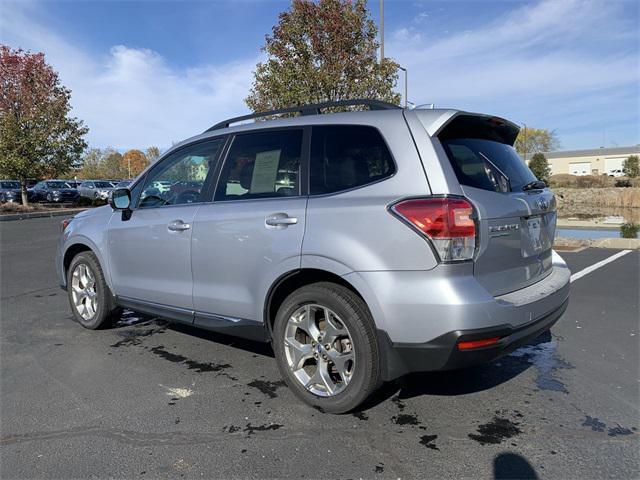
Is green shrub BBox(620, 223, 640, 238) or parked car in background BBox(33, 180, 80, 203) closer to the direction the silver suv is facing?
the parked car in background

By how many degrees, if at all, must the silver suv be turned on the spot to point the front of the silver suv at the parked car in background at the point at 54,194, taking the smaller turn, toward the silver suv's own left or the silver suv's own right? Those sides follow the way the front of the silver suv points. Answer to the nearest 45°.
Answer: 0° — it already faces it

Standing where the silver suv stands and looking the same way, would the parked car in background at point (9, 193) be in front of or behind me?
in front

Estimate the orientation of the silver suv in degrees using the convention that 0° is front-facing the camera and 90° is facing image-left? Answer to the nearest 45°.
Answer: approximately 135°

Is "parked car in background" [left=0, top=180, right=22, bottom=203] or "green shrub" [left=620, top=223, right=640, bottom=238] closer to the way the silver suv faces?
the parked car in background

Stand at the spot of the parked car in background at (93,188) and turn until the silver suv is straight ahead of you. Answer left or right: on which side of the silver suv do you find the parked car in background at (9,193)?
right

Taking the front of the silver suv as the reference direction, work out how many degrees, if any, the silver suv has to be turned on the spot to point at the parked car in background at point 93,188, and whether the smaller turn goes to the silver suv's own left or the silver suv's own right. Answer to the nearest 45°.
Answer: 0° — it already faces it

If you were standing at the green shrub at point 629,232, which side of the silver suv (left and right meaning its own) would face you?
right
